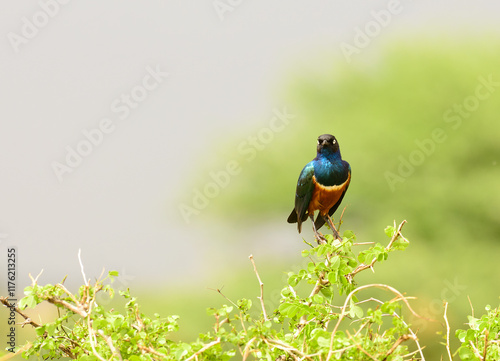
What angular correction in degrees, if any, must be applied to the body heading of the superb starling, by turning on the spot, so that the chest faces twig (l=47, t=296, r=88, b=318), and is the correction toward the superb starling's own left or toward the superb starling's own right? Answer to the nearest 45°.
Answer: approximately 45° to the superb starling's own right

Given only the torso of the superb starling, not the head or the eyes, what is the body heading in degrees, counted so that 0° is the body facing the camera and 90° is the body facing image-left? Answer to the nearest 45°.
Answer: approximately 315°
